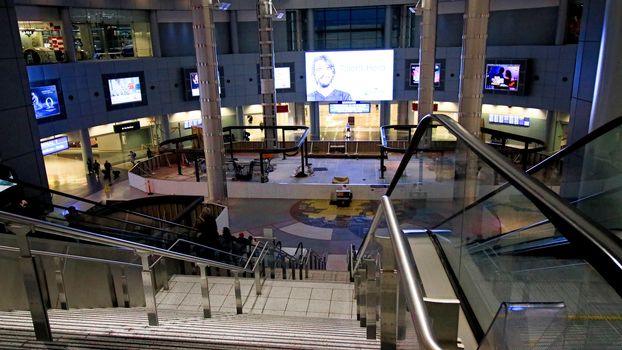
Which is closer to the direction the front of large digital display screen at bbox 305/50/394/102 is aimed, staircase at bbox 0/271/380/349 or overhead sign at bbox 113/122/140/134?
the staircase

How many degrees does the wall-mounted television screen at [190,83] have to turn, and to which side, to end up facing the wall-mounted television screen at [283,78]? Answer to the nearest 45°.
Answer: approximately 45° to its left

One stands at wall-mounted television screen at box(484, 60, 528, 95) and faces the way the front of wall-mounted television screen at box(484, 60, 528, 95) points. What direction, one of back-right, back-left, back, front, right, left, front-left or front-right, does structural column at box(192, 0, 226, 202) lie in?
front

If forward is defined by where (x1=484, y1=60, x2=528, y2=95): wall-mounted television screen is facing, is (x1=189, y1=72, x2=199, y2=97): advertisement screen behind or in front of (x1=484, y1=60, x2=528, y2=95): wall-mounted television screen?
in front

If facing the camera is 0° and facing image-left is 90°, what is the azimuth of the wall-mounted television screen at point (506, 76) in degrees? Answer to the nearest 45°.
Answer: approximately 45°

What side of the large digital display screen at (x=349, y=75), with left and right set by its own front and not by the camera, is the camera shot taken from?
front

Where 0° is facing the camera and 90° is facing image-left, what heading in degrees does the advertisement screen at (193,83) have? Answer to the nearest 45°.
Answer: approximately 315°

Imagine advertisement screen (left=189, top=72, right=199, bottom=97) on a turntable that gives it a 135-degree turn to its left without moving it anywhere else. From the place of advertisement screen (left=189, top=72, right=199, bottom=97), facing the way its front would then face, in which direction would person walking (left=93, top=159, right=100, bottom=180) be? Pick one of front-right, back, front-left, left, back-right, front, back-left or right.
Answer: back-left

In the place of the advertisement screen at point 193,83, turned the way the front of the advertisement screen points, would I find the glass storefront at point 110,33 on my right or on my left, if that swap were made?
on my right

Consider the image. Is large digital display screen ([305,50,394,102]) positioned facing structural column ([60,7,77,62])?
no

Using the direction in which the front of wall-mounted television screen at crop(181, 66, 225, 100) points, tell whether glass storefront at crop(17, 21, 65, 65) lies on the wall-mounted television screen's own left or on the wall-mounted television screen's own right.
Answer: on the wall-mounted television screen's own right

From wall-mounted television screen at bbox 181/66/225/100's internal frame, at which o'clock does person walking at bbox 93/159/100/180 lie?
The person walking is roughly at 3 o'clock from the wall-mounted television screen.

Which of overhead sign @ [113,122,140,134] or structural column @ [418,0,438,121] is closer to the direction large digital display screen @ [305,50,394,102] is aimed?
the structural column

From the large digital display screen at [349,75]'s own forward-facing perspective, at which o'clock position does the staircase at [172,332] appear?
The staircase is roughly at 12 o'clock from the large digital display screen.

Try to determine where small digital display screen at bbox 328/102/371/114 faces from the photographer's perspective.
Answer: facing the viewer

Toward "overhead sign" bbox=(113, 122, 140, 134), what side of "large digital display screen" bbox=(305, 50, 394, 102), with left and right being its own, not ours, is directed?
right
